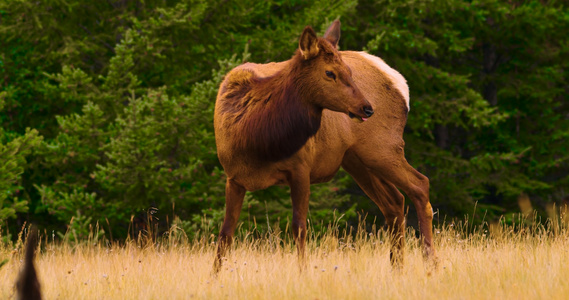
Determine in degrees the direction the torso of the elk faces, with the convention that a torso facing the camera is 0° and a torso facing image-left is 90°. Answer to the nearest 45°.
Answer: approximately 45°
